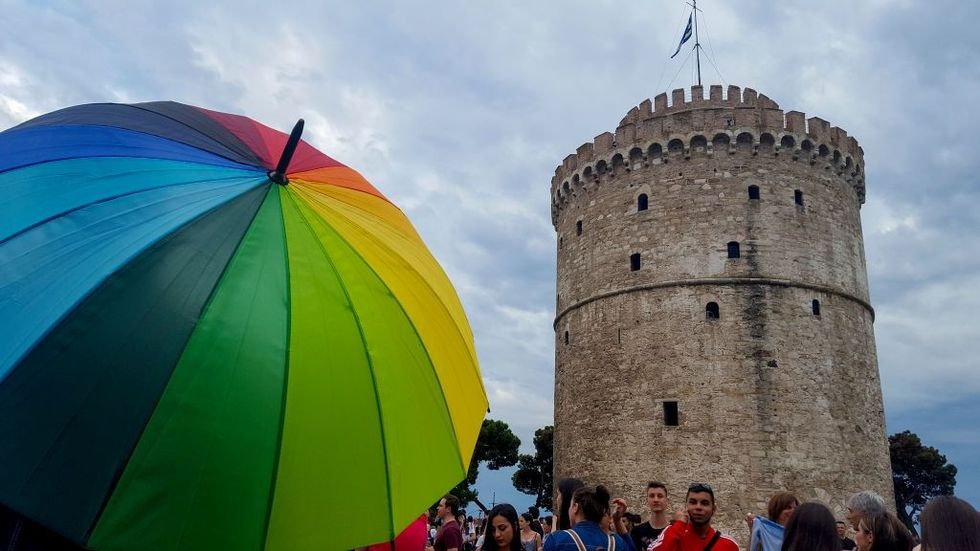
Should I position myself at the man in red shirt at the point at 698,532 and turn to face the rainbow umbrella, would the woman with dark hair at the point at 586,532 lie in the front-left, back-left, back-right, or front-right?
front-right

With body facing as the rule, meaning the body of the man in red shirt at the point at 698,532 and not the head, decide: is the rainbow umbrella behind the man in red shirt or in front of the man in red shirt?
in front

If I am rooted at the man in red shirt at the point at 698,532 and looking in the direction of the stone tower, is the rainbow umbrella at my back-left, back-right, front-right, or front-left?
back-left

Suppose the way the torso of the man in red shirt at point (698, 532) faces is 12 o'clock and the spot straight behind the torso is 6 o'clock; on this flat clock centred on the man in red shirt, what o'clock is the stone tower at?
The stone tower is roughly at 6 o'clock from the man in red shirt.

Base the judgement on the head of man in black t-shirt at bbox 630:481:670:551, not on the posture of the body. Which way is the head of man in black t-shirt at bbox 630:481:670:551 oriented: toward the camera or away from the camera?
toward the camera

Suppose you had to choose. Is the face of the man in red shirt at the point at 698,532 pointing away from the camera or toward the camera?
toward the camera

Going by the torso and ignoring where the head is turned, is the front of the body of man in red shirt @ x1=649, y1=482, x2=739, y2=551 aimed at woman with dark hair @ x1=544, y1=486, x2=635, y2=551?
no

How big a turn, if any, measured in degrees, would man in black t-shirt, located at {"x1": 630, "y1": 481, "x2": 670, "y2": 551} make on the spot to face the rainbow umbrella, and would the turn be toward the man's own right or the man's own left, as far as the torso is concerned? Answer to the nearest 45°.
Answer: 0° — they already face it

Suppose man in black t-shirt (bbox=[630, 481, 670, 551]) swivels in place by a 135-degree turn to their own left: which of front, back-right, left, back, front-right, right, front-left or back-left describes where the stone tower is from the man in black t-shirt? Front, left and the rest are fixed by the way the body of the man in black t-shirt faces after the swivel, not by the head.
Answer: front-left

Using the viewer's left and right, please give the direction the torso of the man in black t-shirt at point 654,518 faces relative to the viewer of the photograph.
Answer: facing the viewer

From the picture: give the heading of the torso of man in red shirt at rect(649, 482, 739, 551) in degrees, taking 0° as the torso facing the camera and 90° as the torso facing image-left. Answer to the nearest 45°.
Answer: approximately 0°
